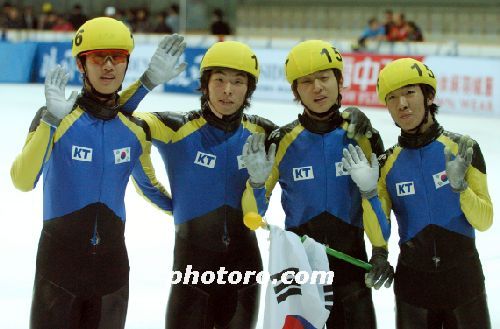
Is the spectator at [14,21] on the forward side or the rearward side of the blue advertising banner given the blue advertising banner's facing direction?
on the rearward side

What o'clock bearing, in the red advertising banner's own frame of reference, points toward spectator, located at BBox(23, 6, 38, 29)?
The spectator is roughly at 4 o'clock from the red advertising banner.

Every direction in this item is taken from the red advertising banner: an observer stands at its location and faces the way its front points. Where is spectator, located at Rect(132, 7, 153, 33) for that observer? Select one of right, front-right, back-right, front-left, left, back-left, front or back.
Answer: back-right

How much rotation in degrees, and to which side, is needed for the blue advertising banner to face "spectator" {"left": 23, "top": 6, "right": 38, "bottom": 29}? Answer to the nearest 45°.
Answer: approximately 180°

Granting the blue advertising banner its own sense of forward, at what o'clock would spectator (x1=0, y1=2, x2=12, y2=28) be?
The spectator is roughly at 6 o'clock from the blue advertising banner.

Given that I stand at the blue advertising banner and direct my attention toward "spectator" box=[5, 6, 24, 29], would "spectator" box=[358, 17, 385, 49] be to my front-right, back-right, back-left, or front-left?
back-right

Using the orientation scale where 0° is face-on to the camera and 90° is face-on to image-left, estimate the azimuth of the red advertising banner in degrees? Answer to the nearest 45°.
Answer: approximately 0°

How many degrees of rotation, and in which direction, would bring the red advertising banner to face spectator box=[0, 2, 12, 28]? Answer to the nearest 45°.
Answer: approximately 135° to its right

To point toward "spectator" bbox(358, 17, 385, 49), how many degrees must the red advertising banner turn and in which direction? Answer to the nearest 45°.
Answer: approximately 180°
